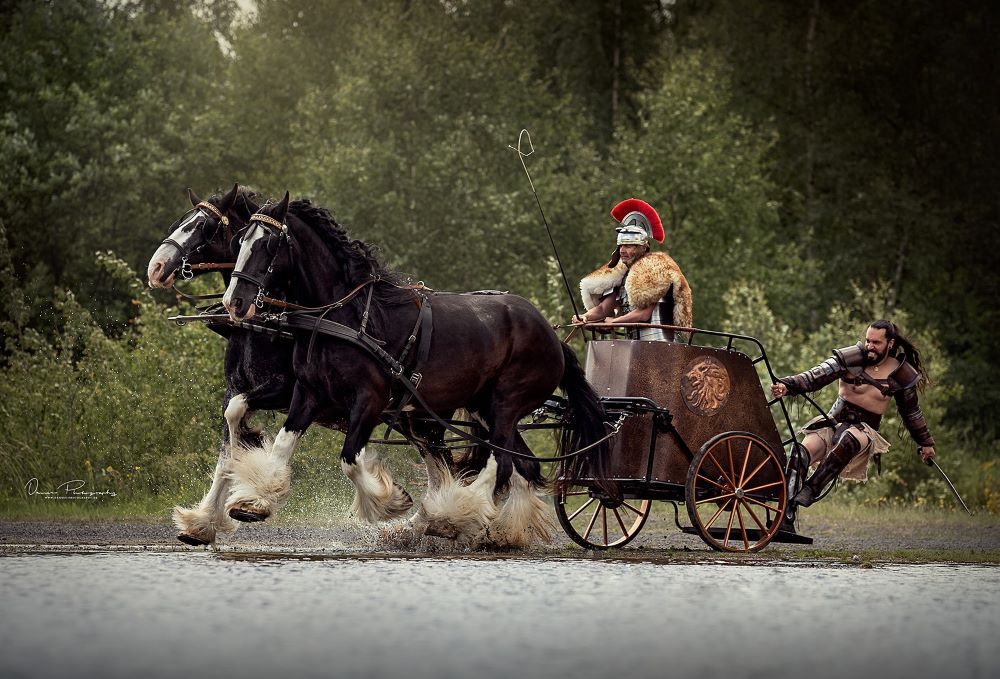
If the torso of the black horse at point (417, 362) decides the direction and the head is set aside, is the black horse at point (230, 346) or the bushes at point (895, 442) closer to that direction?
the black horse

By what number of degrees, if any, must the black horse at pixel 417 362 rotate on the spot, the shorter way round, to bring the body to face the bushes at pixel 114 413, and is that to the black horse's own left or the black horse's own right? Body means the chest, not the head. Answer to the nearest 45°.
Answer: approximately 45° to the black horse's own right

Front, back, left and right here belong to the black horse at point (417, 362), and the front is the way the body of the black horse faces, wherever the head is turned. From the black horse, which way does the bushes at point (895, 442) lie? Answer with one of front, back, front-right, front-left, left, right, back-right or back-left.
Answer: back-right

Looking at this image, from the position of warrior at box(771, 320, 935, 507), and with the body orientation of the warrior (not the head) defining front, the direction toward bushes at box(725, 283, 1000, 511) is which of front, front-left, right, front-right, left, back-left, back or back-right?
back-right

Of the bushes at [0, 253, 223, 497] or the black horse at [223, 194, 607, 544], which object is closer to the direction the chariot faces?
the black horse

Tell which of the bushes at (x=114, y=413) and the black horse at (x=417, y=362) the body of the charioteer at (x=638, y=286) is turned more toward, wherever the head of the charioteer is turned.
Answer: the black horse

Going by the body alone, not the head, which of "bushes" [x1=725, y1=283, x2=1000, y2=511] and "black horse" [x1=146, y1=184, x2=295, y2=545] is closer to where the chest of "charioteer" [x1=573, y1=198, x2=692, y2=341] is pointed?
the black horse

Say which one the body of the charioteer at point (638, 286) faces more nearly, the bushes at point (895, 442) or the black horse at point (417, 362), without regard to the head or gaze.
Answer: the black horse

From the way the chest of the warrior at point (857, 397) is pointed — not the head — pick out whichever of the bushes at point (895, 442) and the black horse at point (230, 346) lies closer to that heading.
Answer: the black horse

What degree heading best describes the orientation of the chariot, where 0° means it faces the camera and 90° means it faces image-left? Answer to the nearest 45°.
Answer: approximately 45°

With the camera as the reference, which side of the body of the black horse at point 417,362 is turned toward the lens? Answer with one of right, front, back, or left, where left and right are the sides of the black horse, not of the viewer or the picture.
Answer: left
